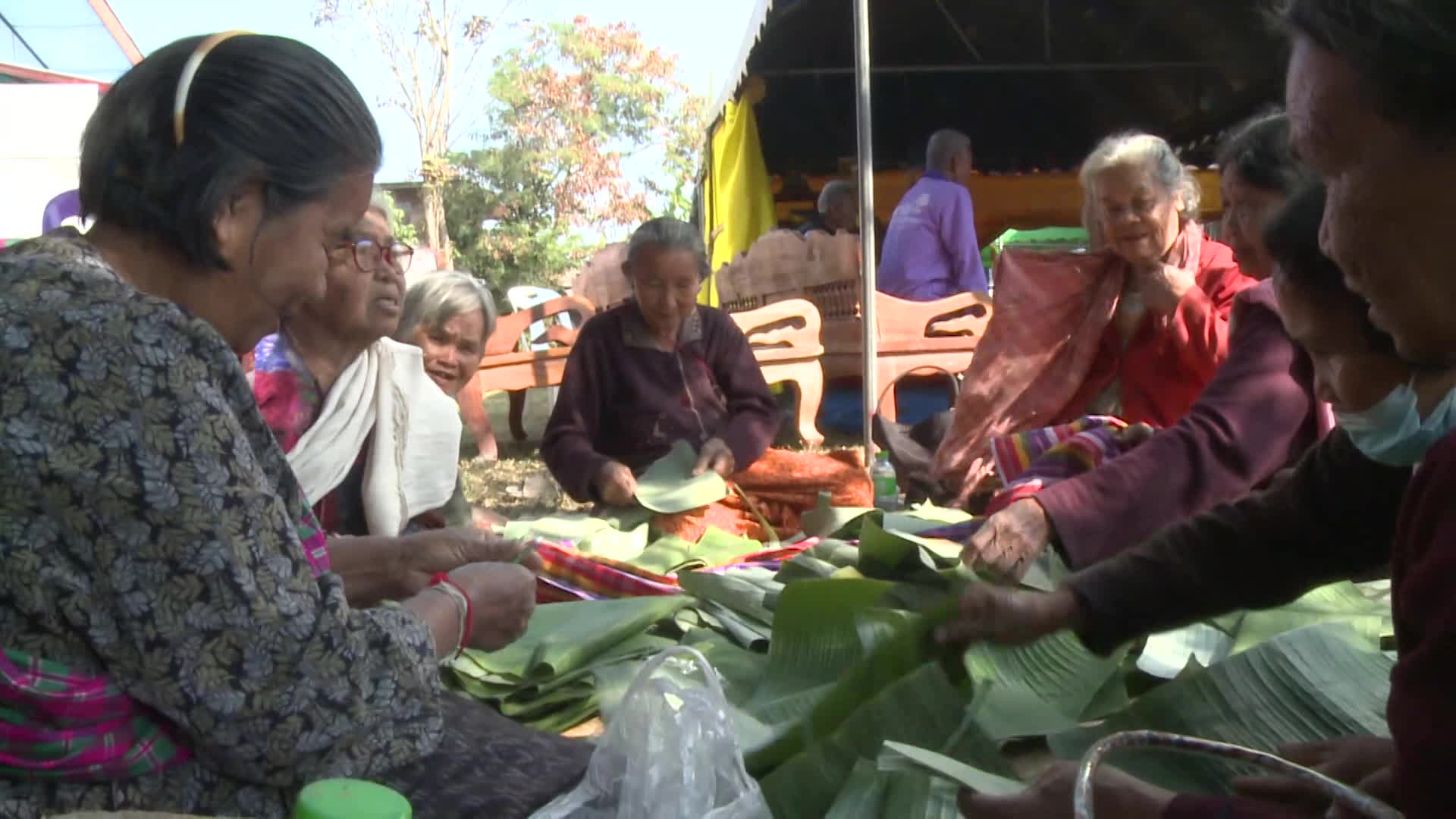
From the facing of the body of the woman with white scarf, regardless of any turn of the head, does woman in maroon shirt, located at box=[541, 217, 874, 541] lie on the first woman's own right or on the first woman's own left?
on the first woman's own left

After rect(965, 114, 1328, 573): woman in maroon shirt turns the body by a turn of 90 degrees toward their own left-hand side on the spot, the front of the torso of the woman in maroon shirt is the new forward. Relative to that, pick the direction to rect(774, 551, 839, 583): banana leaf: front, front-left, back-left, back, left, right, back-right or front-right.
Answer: right

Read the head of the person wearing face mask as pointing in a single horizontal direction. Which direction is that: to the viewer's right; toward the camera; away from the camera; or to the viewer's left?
to the viewer's left

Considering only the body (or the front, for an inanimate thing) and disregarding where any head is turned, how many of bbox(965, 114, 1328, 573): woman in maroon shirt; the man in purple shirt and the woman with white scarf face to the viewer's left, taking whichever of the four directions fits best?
1

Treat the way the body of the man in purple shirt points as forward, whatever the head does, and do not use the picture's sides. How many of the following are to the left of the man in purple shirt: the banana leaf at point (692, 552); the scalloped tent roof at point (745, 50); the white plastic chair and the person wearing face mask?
2

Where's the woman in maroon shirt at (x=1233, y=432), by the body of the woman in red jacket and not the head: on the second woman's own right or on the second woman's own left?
on the second woman's own left

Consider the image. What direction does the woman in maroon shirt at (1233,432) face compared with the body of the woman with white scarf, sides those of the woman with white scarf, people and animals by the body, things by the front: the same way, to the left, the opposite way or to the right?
the opposite way

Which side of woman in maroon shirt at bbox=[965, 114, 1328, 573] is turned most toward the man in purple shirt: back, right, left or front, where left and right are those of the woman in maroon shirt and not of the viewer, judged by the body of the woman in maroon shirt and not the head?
right

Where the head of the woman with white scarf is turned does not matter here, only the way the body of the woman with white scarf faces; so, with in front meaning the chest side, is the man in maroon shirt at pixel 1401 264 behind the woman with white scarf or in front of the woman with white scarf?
in front

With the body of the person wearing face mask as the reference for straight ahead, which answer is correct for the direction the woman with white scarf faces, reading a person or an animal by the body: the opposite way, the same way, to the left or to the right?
the opposite way

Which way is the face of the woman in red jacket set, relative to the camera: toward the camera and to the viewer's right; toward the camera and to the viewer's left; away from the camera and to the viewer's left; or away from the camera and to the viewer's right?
toward the camera and to the viewer's left

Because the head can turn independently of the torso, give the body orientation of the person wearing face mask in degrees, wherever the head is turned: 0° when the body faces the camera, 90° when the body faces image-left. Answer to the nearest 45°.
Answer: approximately 90°

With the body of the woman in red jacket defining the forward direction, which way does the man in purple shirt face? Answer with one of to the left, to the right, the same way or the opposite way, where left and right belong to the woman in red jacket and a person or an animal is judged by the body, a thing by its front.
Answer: the opposite way

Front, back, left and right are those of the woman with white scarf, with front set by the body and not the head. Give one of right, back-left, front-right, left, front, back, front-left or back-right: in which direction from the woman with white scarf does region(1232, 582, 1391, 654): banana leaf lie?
front

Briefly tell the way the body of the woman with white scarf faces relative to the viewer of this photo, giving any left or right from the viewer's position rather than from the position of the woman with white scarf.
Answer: facing the viewer and to the right of the viewer

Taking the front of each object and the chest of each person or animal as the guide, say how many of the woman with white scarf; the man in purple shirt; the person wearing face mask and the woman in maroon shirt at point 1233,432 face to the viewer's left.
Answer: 2

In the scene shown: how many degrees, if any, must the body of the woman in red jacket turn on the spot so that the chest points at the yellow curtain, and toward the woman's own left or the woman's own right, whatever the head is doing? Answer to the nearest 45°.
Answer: approximately 90° to the woman's own right
